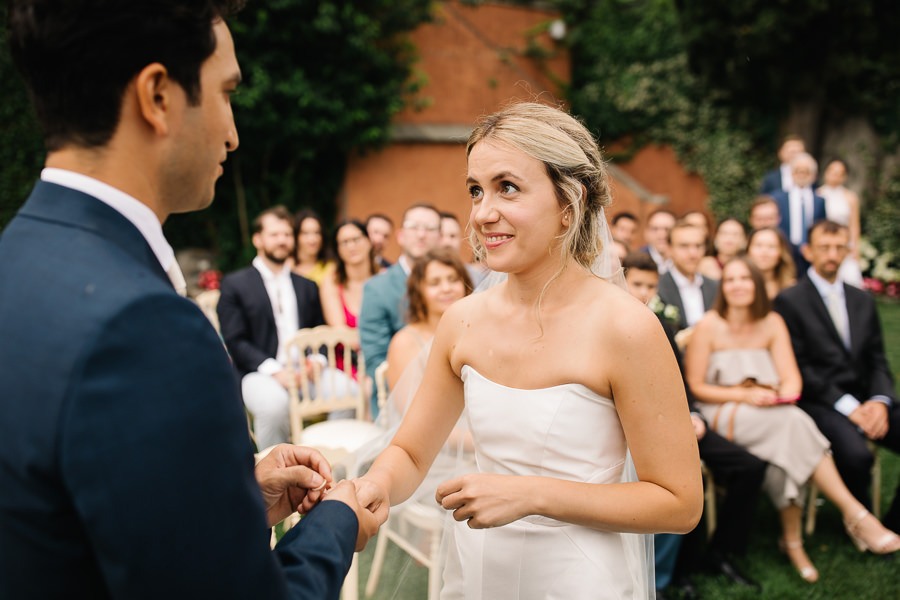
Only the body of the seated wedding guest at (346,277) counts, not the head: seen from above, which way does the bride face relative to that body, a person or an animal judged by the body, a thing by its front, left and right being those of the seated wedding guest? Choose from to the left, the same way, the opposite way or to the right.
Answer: to the right

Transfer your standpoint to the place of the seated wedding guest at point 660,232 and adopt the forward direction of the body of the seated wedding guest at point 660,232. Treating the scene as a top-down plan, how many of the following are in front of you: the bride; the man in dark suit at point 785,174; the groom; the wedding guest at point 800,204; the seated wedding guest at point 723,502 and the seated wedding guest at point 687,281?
4

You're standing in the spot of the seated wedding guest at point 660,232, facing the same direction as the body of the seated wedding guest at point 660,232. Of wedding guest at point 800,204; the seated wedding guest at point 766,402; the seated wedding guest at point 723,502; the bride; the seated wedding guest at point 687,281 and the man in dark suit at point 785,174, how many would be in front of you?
4

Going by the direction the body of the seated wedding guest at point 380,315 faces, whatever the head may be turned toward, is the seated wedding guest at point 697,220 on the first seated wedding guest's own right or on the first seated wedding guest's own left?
on the first seated wedding guest's own left

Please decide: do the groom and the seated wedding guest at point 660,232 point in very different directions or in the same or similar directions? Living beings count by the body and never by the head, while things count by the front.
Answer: very different directions

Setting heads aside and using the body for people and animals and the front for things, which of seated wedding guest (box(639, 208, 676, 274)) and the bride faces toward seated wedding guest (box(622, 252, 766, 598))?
seated wedding guest (box(639, 208, 676, 274))

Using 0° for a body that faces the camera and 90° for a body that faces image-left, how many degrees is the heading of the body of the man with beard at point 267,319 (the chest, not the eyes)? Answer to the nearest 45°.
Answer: approximately 315°

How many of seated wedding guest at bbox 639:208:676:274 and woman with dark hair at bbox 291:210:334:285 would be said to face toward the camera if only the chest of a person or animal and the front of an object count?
2
